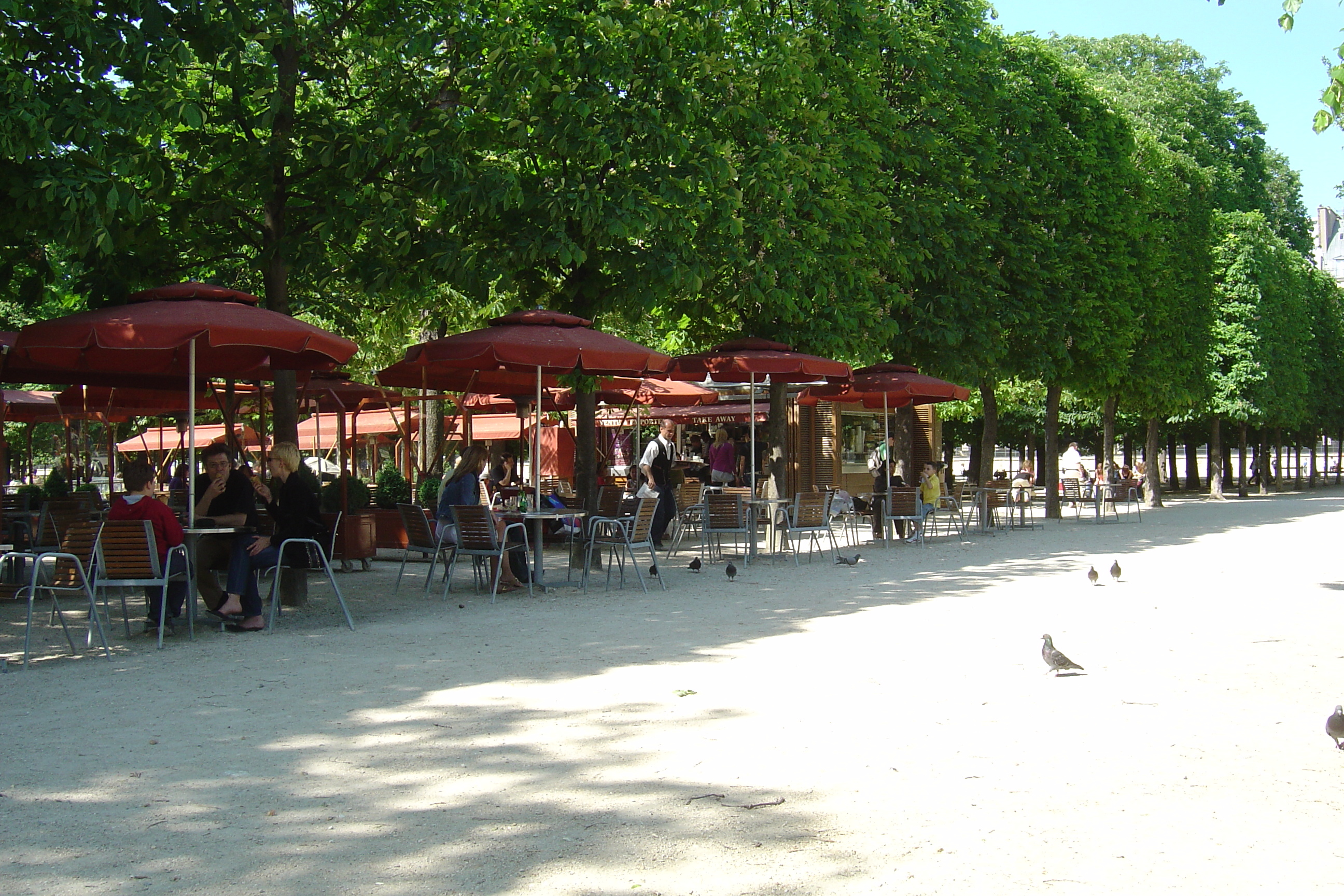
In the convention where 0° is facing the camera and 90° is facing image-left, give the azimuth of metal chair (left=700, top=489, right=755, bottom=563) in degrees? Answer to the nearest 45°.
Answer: approximately 180°

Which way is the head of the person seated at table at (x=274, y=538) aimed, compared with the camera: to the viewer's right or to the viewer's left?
to the viewer's left

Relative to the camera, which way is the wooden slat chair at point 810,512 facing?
away from the camera

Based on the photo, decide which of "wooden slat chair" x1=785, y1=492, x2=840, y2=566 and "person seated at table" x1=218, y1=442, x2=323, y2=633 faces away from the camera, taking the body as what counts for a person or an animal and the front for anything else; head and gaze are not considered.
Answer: the wooden slat chair

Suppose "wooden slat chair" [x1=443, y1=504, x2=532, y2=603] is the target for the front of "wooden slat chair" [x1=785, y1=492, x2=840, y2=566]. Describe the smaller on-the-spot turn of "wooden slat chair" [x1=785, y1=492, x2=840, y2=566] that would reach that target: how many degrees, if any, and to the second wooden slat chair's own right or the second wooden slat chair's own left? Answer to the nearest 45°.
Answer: approximately 135° to the second wooden slat chair's own left

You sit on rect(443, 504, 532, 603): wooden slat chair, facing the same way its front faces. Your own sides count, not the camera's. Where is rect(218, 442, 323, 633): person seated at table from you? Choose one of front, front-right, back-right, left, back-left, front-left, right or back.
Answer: back

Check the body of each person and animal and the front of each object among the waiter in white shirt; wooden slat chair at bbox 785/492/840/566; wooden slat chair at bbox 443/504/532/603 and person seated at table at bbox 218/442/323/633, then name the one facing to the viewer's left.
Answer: the person seated at table

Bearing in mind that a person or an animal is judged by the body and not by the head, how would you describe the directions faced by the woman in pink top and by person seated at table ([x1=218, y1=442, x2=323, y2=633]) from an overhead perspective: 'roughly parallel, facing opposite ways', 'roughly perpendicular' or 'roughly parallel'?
roughly perpendicular

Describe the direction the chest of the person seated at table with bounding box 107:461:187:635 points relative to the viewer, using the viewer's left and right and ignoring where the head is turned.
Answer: facing away from the viewer and to the right of the viewer
